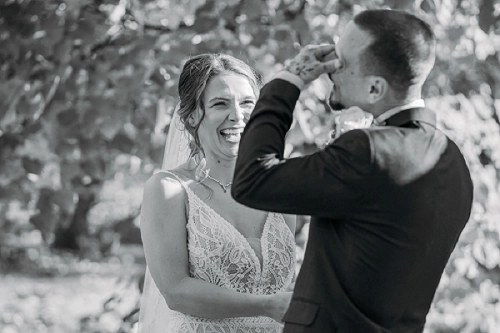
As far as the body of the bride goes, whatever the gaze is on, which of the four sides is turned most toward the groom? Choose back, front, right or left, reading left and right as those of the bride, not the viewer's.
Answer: front

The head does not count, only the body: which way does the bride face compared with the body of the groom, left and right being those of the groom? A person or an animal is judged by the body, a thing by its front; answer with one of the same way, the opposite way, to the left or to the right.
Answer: the opposite way

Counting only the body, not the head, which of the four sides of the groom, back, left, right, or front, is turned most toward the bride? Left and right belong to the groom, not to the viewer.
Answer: front

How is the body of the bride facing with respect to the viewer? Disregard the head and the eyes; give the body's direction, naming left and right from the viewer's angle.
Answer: facing the viewer and to the right of the viewer

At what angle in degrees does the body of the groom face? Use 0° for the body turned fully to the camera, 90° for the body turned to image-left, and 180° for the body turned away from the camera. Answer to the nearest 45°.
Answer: approximately 135°
